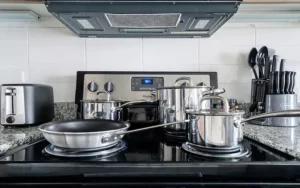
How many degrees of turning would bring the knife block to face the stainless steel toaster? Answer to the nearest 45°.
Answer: approximately 45° to its right

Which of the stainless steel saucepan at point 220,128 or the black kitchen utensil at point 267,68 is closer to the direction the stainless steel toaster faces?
the stainless steel saucepan

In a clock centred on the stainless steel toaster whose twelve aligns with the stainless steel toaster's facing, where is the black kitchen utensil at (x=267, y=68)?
The black kitchen utensil is roughly at 8 o'clock from the stainless steel toaster.

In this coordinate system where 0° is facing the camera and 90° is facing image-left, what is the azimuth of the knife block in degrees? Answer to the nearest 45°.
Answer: approximately 0°

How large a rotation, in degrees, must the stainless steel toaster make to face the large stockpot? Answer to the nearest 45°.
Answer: approximately 90° to its left

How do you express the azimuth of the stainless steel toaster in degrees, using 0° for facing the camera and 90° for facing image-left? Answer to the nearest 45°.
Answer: approximately 45°
